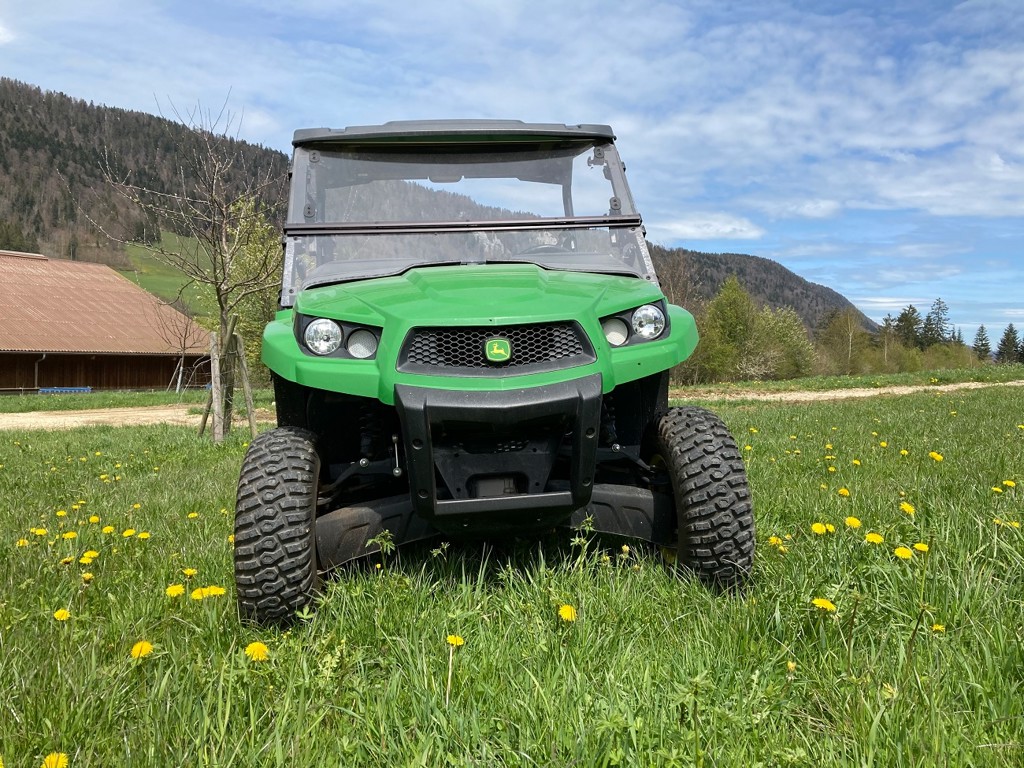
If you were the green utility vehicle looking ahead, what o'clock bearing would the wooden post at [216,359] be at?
The wooden post is roughly at 5 o'clock from the green utility vehicle.

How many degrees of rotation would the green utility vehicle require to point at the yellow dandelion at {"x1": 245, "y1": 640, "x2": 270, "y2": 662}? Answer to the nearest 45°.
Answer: approximately 45° to its right

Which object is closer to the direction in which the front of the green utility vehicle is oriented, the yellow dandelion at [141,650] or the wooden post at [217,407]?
the yellow dandelion

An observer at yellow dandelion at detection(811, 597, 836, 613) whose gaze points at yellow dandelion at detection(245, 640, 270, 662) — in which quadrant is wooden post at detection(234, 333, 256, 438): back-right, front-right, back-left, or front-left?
front-right

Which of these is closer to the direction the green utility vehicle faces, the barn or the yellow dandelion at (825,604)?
the yellow dandelion

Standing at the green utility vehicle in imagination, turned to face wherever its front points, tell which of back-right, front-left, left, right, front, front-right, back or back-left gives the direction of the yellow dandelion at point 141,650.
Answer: front-right

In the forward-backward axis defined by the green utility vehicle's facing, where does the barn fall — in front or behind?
behind

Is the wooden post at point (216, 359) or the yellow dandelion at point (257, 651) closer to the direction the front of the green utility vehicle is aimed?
the yellow dandelion

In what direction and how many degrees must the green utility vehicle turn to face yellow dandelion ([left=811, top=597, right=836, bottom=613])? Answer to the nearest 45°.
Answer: approximately 45° to its left

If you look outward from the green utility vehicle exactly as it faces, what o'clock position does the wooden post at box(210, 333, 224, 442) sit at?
The wooden post is roughly at 5 o'clock from the green utility vehicle.

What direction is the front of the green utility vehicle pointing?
toward the camera
